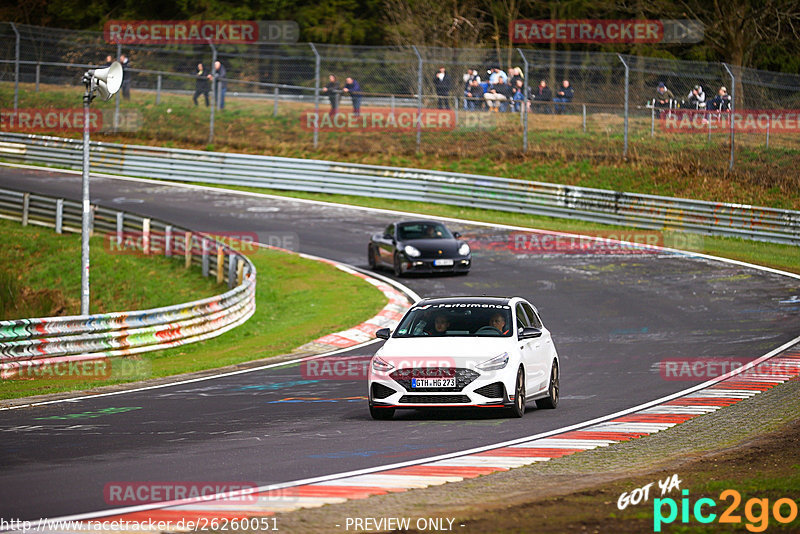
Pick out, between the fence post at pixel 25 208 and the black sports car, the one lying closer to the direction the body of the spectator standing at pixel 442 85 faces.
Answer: the black sports car

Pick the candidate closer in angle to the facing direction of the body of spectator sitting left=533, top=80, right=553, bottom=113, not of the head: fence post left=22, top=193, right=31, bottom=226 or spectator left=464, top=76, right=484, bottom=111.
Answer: the fence post

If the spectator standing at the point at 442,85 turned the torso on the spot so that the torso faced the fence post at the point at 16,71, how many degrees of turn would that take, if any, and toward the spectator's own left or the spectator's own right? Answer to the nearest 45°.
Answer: approximately 90° to the spectator's own right

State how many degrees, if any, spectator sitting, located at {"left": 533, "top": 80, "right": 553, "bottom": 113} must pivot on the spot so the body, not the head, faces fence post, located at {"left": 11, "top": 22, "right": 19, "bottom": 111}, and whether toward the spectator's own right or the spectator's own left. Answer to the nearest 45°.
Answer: approximately 90° to the spectator's own right

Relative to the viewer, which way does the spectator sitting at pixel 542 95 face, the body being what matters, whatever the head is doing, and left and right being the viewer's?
facing the viewer

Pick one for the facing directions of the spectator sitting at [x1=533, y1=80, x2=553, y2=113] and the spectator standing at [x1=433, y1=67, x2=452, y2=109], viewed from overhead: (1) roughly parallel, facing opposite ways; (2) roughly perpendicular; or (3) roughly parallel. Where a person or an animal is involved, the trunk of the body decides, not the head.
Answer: roughly parallel

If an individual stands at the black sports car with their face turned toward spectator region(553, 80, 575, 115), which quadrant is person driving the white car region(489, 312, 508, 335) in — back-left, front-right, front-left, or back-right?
back-right

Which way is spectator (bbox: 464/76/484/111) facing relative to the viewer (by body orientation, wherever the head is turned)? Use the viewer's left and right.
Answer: facing the viewer and to the left of the viewer

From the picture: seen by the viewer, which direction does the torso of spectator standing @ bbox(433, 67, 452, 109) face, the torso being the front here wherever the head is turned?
toward the camera

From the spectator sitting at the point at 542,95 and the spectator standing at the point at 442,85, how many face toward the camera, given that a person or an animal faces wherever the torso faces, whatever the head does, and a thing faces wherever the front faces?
2

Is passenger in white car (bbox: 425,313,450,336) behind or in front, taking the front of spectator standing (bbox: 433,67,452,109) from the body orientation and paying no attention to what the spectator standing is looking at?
in front
